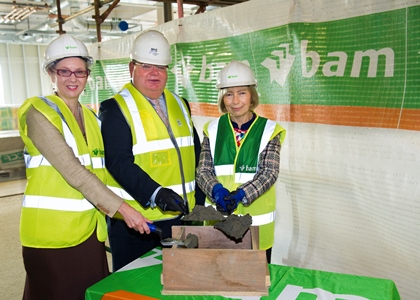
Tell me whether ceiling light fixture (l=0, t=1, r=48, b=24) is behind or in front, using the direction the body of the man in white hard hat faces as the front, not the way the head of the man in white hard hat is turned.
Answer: behind

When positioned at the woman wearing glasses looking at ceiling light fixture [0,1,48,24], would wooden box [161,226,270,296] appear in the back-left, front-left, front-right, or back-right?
back-right

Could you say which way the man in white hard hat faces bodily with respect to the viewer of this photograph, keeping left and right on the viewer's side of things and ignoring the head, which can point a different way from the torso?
facing the viewer and to the right of the viewer

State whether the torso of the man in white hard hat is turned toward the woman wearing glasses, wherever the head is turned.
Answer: no

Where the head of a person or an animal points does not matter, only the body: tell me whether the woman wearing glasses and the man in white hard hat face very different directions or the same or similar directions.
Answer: same or similar directions

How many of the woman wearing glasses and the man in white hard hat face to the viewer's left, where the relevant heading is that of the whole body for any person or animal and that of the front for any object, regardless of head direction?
0

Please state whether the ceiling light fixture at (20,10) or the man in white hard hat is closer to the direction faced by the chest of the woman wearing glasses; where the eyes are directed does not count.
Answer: the man in white hard hat

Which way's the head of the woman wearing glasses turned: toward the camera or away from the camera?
toward the camera

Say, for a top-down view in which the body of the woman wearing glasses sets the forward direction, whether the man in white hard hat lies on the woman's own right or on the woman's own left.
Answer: on the woman's own left

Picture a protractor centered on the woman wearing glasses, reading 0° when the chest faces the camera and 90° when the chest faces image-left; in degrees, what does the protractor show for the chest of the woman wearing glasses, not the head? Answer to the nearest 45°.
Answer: approximately 315°

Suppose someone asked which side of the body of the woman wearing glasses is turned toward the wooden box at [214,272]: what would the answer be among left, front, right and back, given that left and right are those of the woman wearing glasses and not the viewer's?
front
